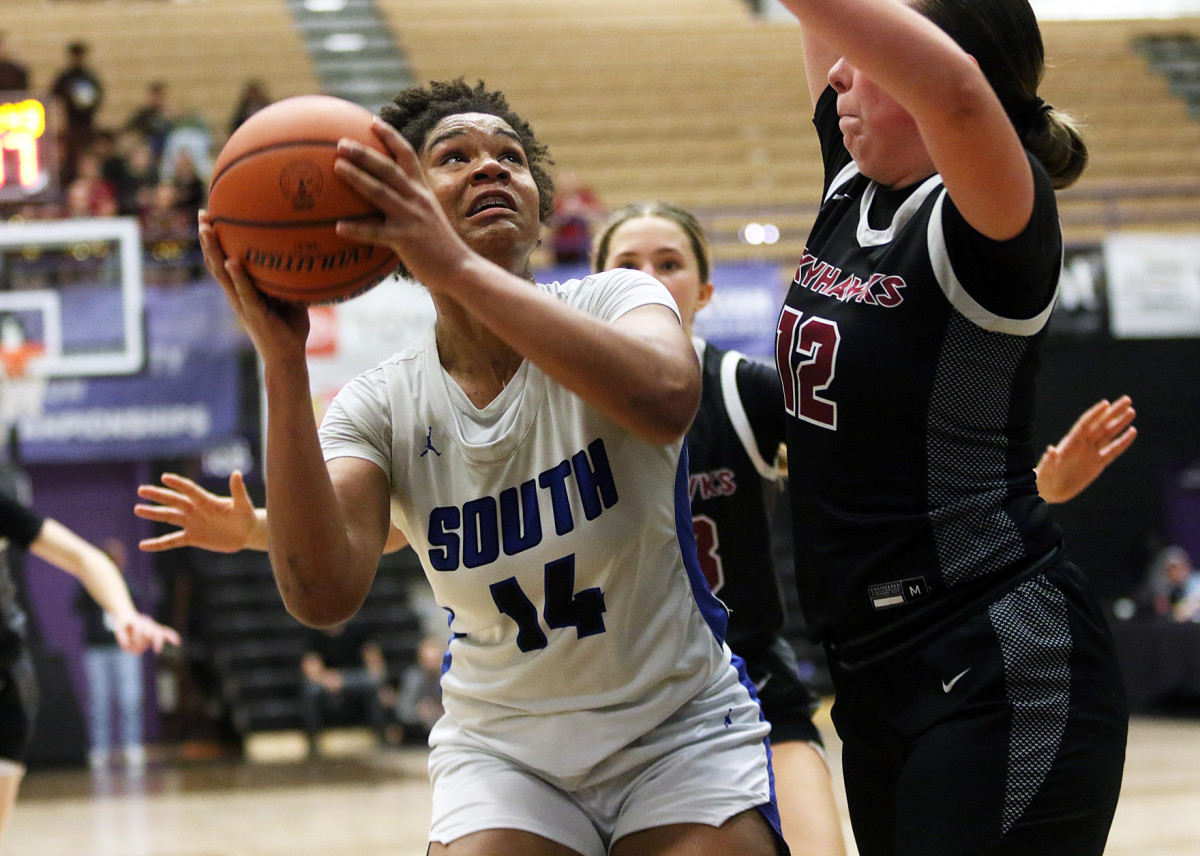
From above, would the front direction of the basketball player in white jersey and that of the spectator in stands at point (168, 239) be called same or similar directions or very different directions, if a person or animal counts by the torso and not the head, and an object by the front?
same or similar directions

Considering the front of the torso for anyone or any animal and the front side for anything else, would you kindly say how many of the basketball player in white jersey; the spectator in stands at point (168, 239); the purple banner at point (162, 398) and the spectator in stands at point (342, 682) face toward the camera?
4

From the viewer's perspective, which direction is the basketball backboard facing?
toward the camera

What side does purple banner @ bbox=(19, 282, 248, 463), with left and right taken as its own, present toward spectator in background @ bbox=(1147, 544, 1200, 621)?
left

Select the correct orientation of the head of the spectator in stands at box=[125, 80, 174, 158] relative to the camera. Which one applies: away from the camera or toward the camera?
toward the camera

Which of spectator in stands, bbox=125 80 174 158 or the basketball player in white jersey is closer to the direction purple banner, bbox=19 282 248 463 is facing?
the basketball player in white jersey

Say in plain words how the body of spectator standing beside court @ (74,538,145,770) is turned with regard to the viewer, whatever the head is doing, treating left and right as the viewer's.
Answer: facing the viewer

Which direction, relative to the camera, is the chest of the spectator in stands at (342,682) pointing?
toward the camera

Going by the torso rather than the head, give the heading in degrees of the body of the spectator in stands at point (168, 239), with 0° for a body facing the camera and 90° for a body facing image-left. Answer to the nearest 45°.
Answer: approximately 0°

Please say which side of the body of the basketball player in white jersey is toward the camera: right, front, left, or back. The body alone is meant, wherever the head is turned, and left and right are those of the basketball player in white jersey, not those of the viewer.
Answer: front
